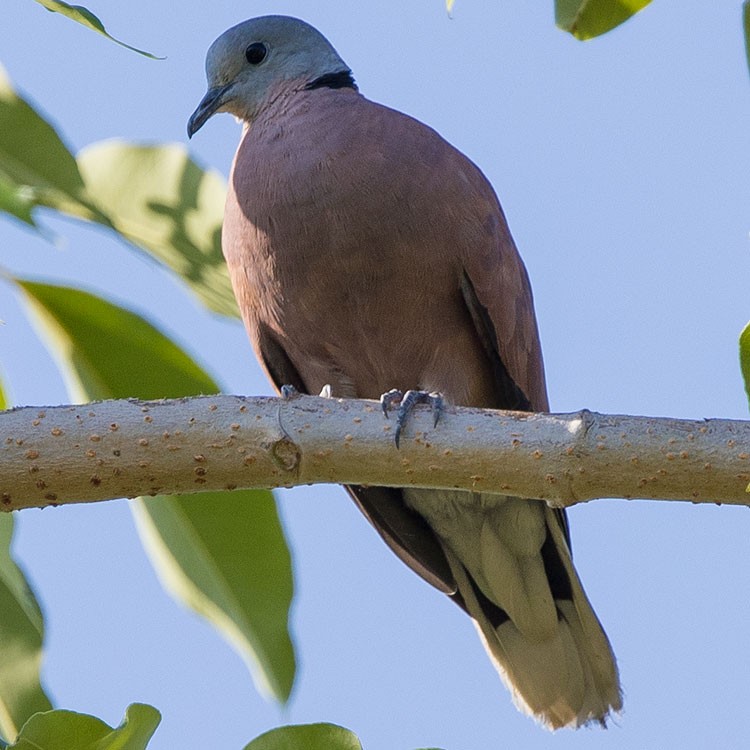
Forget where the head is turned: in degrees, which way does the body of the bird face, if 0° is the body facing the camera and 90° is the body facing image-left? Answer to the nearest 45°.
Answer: approximately 45°

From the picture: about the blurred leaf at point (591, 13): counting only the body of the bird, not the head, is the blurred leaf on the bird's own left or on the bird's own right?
on the bird's own left
